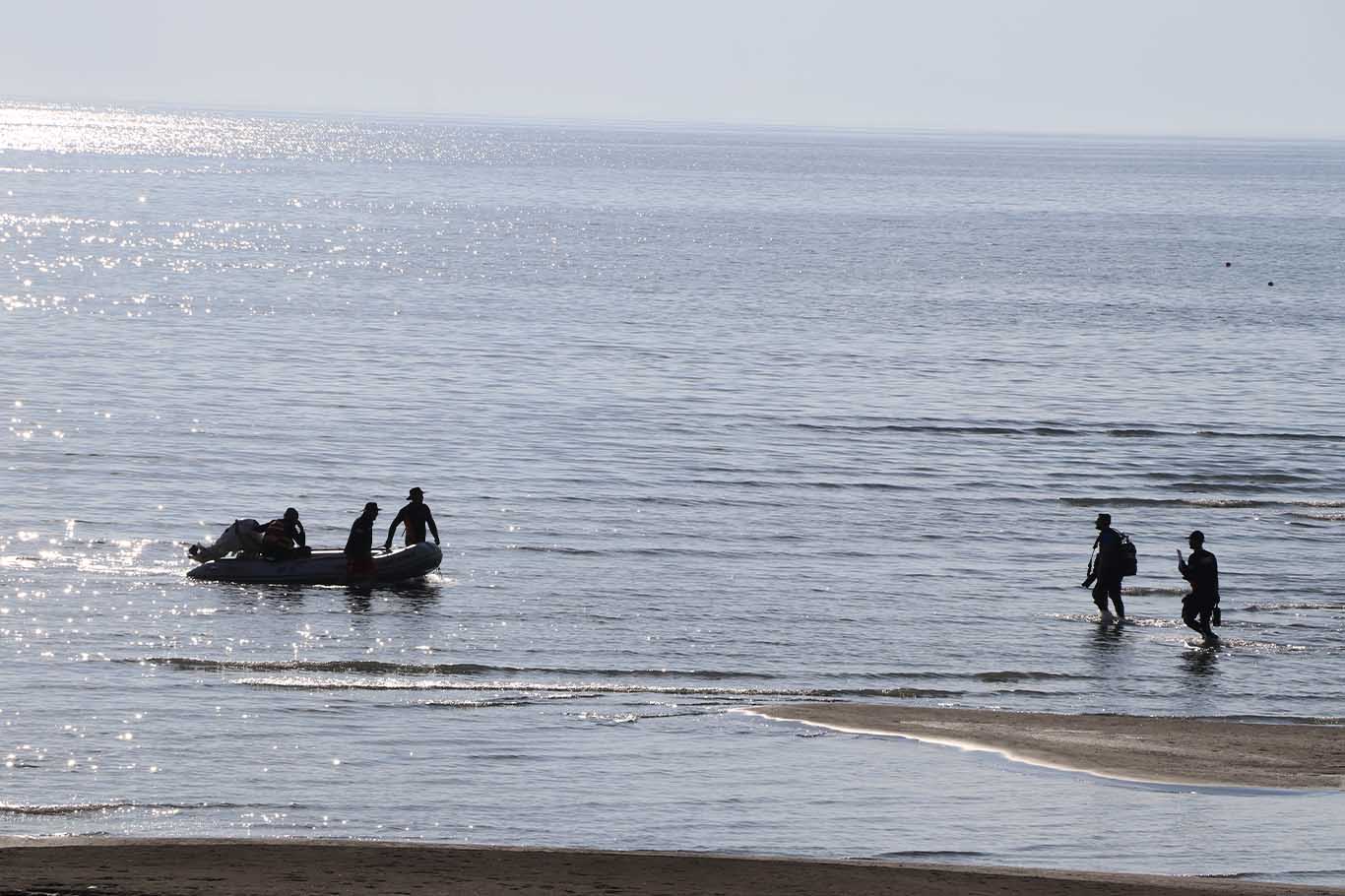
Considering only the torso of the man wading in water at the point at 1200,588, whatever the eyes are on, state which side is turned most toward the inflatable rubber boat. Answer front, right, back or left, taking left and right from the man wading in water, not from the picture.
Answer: front

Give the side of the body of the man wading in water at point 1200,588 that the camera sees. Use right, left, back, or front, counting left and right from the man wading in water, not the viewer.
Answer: left

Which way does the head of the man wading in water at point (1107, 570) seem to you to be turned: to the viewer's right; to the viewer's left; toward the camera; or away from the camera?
to the viewer's left

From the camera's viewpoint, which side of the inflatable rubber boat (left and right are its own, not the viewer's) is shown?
right

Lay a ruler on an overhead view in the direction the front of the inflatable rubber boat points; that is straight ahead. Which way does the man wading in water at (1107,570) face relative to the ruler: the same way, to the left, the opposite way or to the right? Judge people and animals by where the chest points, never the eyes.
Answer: the opposite way

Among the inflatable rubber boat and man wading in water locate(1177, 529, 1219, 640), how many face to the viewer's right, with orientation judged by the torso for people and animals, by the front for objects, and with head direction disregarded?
1

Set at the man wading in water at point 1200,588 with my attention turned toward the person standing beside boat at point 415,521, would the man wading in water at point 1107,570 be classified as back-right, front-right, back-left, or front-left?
front-right

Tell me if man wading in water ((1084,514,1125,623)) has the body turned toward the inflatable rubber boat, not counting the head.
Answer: yes

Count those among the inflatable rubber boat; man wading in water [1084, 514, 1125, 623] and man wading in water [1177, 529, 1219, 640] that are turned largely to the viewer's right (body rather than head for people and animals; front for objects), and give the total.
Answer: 1

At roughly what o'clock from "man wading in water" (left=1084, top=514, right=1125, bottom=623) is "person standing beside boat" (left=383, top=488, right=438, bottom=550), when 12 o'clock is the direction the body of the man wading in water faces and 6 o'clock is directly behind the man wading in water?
The person standing beside boat is roughly at 12 o'clock from the man wading in water.

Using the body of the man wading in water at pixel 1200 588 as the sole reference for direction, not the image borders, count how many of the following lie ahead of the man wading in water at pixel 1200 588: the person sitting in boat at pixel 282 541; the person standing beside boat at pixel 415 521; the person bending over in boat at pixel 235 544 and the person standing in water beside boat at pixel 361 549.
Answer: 4

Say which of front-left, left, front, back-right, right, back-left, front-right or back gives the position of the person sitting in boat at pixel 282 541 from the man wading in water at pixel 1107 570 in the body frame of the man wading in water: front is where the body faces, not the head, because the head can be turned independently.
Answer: front

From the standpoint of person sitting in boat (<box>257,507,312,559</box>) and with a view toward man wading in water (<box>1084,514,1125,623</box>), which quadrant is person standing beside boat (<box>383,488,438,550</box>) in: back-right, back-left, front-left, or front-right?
front-left

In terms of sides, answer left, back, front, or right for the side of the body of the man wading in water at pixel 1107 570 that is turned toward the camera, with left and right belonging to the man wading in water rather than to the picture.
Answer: left

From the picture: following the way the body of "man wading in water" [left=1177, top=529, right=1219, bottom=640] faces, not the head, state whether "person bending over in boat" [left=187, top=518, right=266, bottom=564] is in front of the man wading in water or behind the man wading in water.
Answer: in front

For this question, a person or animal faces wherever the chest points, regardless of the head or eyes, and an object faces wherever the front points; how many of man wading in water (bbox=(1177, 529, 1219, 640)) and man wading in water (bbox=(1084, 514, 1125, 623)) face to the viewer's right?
0

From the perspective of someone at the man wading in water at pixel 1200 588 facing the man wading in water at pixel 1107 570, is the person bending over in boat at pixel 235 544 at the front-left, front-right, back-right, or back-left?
front-left

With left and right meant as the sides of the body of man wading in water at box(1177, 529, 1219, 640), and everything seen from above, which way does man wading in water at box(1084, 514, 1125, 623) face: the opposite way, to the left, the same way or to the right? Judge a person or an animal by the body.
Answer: the same way

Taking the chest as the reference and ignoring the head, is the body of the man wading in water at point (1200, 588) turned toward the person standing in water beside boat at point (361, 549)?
yes

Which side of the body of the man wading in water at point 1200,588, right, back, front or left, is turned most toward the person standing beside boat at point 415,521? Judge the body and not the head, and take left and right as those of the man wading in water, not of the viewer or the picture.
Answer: front

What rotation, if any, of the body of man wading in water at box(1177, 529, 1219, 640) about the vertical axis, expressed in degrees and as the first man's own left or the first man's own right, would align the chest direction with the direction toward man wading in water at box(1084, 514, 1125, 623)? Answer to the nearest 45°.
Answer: approximately 45° to the first man's own right
